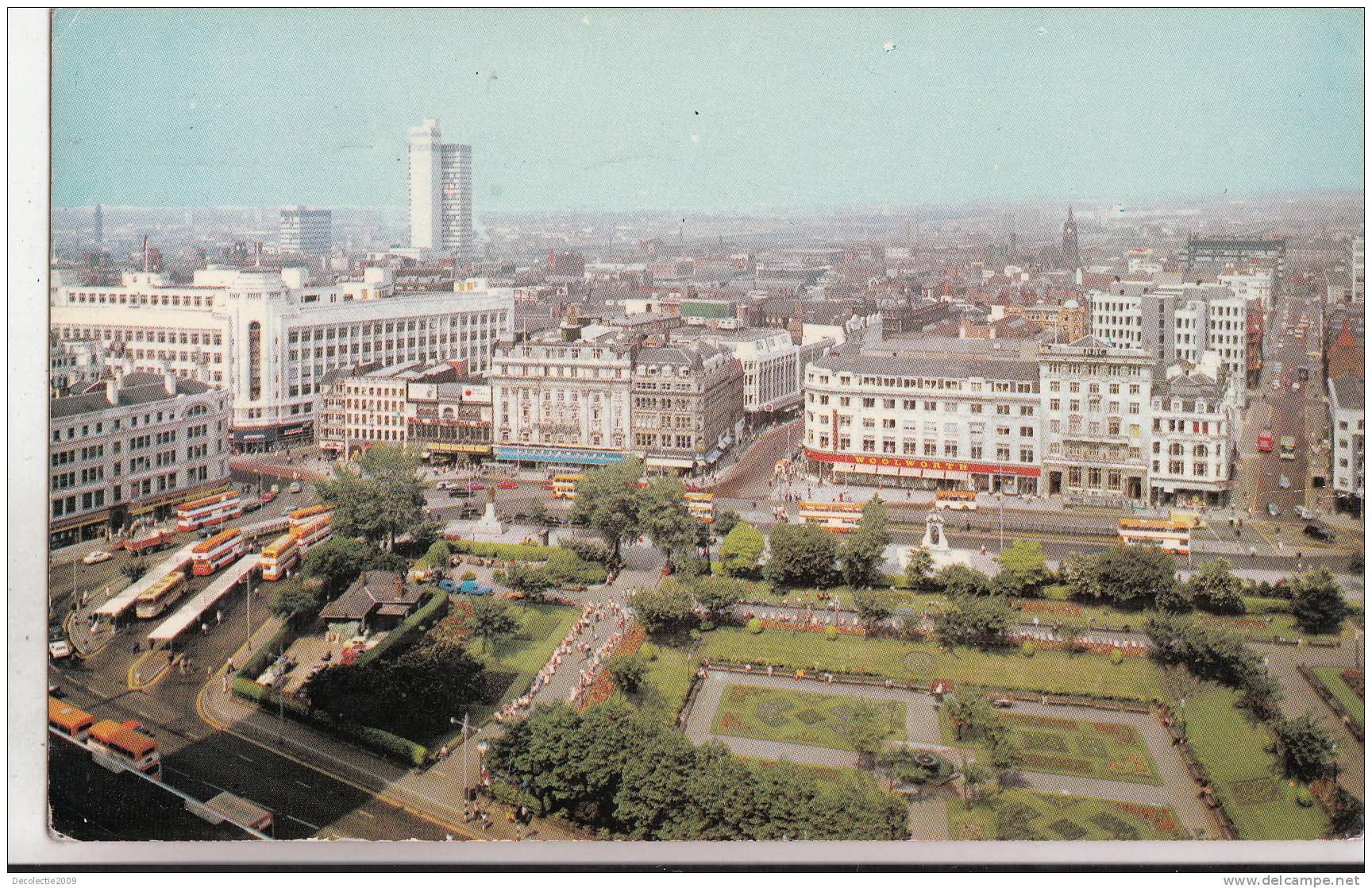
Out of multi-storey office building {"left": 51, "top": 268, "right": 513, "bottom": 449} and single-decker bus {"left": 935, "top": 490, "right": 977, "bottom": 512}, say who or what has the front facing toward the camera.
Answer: the multi-storey office building

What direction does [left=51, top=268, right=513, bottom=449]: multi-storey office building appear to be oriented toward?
toward the camera

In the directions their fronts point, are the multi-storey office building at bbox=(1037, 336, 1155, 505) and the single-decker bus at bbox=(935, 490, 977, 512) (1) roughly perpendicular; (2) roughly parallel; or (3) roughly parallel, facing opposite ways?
roughly perpendicular

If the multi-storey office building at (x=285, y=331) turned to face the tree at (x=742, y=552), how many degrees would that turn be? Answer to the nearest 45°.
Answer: approximately 45° to its left

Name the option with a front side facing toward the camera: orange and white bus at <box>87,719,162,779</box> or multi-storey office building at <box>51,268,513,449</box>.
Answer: the multi-storey office building

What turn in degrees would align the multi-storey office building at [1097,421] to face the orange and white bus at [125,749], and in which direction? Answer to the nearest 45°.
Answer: approximately 45° to its right

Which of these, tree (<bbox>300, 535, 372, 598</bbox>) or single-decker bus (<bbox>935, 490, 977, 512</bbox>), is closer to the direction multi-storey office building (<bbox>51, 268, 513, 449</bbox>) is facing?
the tree

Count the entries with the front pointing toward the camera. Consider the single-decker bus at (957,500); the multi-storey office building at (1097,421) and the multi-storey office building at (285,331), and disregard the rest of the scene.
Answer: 2

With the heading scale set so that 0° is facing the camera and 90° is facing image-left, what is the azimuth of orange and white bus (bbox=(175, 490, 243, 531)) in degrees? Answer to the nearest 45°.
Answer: approximately 45°

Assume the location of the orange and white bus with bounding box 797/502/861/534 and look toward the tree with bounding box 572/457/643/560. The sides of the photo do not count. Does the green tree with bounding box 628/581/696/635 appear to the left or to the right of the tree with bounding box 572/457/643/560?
left
